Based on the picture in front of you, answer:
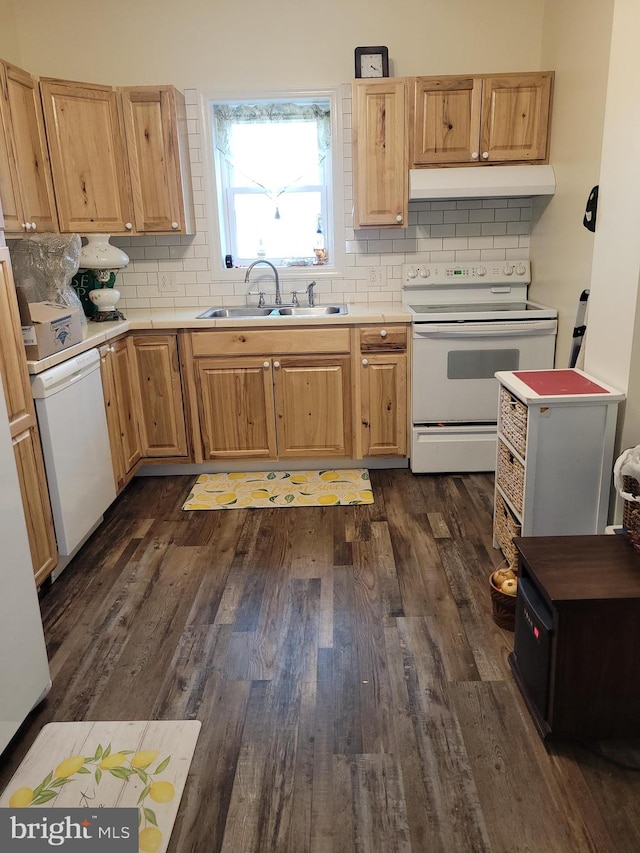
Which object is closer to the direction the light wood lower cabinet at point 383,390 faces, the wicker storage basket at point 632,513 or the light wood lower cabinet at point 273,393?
the wicker storage basket

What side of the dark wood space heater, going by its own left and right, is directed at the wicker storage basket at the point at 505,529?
right

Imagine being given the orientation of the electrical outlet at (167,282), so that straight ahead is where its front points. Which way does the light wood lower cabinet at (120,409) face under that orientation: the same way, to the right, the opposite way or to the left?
to the left

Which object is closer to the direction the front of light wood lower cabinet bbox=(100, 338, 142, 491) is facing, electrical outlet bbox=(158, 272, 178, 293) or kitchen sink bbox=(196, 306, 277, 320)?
the kitchen sink

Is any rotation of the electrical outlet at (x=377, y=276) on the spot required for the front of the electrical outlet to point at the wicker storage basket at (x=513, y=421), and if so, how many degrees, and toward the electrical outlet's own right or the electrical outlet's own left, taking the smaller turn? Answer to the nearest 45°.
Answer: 0° — it already faces it
